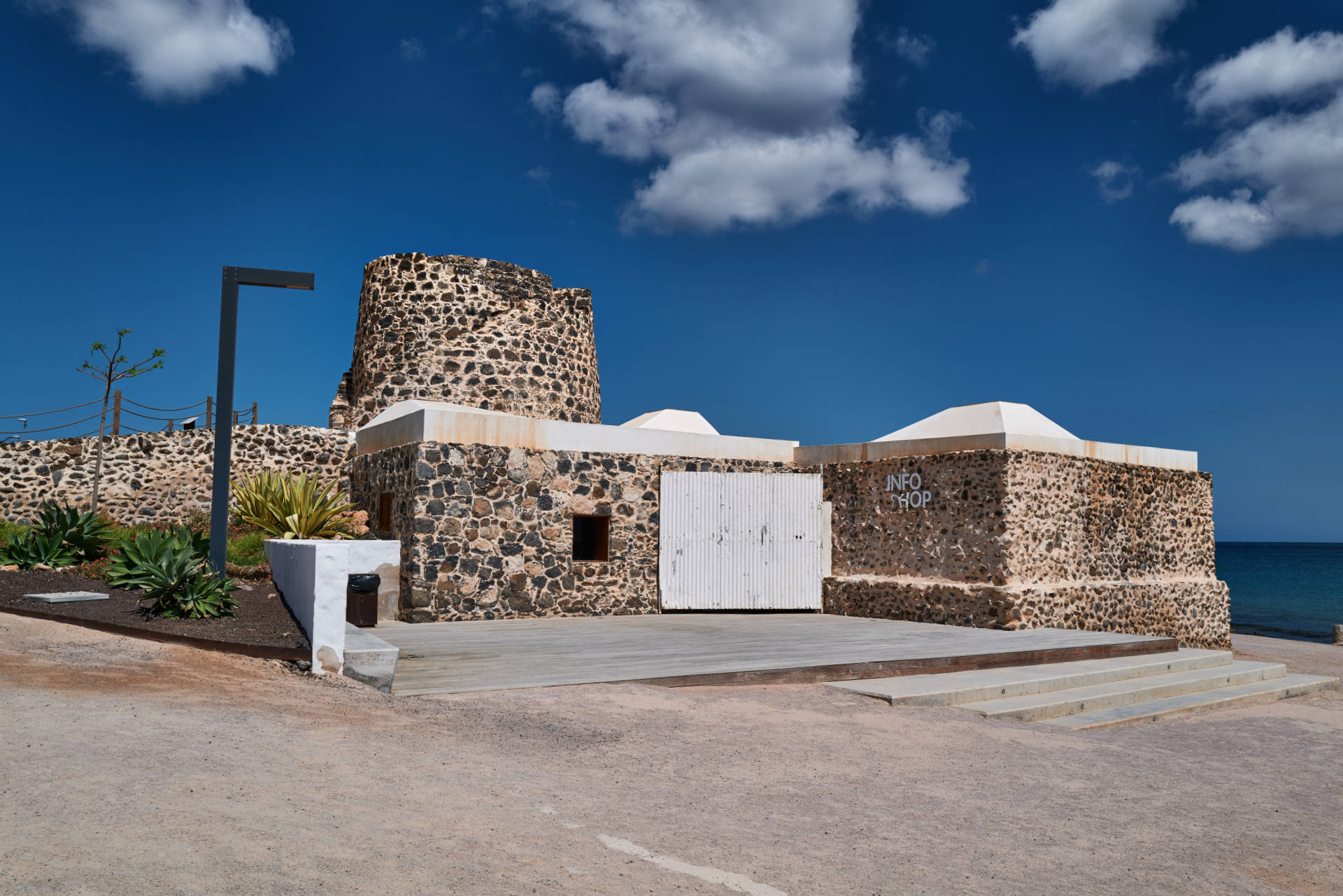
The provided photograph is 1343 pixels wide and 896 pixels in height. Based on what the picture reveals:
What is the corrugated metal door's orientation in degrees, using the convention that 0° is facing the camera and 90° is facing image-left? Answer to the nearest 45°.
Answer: approximately 0°

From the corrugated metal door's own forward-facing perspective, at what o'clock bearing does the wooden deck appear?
The wooden deck is roughly at 12 o'clock from the corrugated metal door.

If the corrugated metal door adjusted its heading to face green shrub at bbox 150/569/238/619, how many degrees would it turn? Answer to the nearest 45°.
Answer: approximately 45° to its right

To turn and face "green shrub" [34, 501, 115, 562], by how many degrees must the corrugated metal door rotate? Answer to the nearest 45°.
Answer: approximately 90° to its right

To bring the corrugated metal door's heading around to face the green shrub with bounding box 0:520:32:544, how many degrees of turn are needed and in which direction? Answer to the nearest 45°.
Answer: approximately 90° to its right

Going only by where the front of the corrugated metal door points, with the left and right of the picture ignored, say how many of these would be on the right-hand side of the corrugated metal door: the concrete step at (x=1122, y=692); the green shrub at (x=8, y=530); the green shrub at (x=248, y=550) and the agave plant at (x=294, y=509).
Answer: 3

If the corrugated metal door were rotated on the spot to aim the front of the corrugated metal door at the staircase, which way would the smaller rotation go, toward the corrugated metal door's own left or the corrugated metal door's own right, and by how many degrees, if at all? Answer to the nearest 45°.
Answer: approximately 45° to the corrugated metal door's own left

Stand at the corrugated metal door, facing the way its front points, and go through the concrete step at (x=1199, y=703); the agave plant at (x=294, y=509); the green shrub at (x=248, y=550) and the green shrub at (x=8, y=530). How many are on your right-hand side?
3
